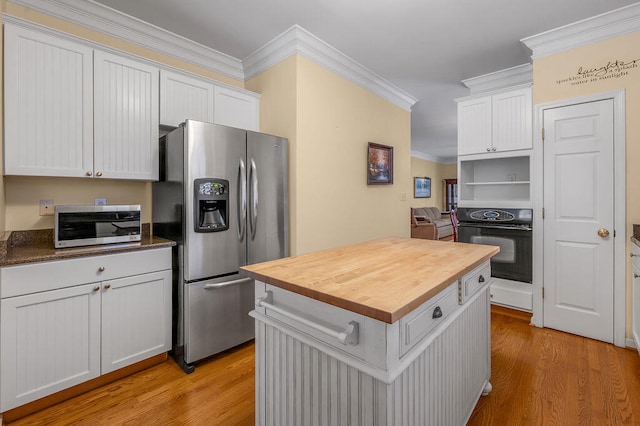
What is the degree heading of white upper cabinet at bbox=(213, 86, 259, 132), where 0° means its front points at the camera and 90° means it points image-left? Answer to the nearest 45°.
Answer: approximately 315°

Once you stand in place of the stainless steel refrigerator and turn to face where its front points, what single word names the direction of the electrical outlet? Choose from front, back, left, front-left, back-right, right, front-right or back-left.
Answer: back-right

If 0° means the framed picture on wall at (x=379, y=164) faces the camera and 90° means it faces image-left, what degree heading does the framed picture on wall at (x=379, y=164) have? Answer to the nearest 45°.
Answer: approximately 315°

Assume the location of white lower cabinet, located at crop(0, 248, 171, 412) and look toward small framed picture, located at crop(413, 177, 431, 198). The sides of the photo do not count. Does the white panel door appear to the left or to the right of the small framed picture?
right

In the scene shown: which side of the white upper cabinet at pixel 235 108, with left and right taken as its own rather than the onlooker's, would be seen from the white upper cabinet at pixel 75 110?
right

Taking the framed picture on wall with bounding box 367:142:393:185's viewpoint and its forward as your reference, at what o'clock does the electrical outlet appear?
The electrical outlet is roughly at 3 o'clock from the framed picture on wall.

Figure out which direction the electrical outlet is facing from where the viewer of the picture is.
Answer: facing the viewer

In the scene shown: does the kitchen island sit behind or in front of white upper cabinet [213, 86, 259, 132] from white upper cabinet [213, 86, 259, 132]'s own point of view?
in front

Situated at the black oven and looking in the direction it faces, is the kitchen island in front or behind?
in front

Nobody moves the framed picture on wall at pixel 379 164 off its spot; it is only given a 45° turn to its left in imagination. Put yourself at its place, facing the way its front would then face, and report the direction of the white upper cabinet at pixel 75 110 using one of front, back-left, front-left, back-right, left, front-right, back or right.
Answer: back-right

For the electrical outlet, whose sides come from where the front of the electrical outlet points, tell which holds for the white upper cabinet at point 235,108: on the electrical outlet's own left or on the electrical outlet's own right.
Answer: on the electrical outlet's own left
